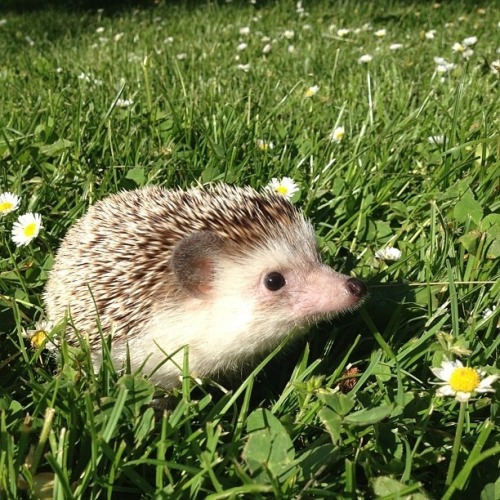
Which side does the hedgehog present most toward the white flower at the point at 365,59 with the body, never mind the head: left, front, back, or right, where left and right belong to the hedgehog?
left

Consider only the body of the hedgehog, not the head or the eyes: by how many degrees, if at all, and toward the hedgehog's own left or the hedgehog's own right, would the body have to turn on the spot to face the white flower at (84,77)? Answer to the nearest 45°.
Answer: approximately 90° to the hedgehog's own left

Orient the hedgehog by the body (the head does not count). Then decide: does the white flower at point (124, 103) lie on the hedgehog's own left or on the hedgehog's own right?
on the hedgehog's own left

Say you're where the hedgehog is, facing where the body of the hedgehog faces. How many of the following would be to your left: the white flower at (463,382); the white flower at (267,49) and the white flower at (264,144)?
2

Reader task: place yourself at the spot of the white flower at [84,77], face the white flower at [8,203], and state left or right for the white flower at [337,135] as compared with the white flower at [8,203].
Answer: left

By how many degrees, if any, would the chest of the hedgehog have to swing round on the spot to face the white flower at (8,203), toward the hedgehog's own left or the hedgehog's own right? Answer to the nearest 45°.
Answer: approximately 135° to the hedgehog's own left

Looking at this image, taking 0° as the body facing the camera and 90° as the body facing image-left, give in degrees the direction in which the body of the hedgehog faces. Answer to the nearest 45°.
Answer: approximately 270°
